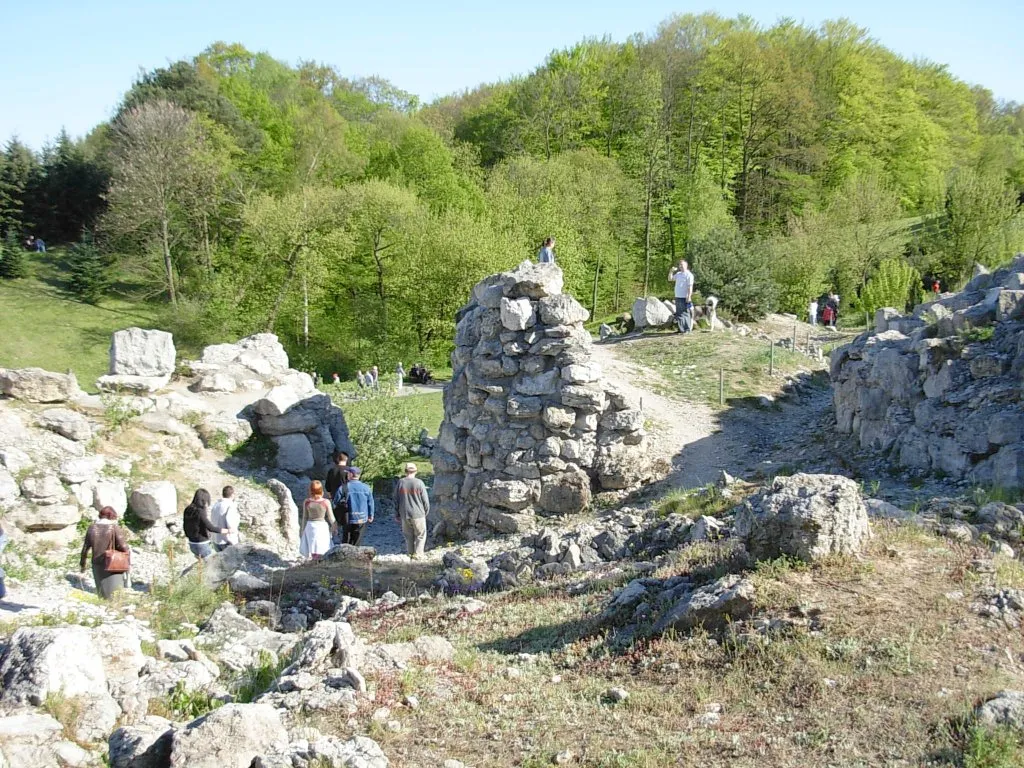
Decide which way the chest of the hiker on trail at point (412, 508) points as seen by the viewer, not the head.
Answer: away from the camera

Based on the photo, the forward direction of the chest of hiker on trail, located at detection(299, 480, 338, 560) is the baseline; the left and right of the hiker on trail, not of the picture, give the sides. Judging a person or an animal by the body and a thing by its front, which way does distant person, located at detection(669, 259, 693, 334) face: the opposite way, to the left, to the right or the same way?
the opposite way

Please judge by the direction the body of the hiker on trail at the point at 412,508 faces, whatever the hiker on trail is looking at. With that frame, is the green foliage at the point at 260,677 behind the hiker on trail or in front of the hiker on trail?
behind

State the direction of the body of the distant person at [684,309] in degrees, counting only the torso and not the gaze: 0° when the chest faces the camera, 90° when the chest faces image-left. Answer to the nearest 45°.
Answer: approximately 0°

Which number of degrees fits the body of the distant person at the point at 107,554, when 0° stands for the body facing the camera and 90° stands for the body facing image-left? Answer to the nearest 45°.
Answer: approximately 180°

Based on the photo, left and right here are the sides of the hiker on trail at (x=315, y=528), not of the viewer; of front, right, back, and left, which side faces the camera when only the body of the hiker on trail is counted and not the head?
back

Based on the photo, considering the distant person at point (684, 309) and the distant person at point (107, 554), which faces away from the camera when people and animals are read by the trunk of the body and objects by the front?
the distant person at point (107, 554)

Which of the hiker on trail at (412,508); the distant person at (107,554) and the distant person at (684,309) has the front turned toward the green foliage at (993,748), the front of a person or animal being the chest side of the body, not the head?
the distant person at (684,309)

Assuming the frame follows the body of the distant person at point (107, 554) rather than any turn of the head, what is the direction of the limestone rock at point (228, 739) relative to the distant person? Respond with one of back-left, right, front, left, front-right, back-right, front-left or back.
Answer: back

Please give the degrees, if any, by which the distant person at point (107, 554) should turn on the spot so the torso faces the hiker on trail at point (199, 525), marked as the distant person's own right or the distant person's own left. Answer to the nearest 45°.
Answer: approximately 45° to the distant person's own right

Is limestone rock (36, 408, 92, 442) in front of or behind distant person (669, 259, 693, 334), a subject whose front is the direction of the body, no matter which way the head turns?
in front

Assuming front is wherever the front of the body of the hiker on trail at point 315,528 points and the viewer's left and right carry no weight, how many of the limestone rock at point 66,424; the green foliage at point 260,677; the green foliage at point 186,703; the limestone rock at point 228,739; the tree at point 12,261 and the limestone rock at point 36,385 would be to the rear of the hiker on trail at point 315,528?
3
